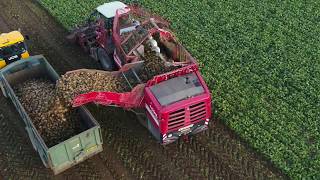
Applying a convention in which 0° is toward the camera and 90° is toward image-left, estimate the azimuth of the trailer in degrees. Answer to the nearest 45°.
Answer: approximately 135°

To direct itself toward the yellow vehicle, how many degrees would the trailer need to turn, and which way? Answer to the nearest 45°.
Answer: approximately 45° to its right
